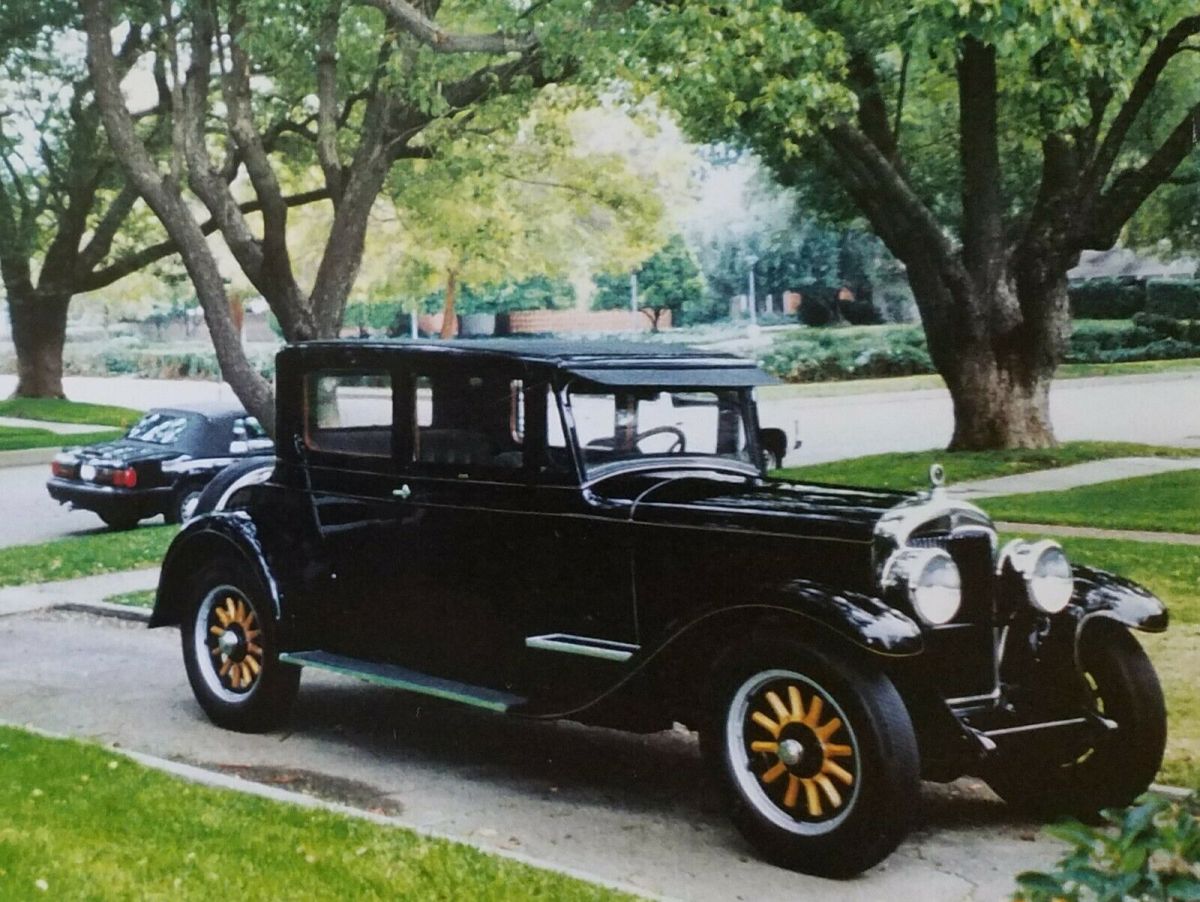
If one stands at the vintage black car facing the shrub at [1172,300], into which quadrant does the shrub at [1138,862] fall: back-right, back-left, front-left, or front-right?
back-right

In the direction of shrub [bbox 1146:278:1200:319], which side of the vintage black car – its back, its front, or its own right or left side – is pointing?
left

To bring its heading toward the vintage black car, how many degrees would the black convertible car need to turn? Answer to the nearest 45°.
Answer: approximately 135° to its right

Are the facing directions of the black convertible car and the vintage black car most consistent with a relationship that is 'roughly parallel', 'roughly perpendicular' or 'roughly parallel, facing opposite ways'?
roughly perpendicular

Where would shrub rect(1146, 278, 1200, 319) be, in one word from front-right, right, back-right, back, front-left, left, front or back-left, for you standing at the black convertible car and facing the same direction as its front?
front-right

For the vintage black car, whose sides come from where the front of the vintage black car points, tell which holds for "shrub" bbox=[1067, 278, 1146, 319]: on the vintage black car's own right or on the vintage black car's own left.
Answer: on the vintage black car's own left

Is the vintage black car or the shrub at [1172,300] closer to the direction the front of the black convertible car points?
the shrub

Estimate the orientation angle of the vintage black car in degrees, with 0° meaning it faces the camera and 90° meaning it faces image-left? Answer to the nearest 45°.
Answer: approximately 315°

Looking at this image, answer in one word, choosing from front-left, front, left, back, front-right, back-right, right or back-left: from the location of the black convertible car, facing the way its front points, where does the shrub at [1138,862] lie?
back-right

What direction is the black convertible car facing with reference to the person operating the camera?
facing away from the viewer and to the right of the viewer
